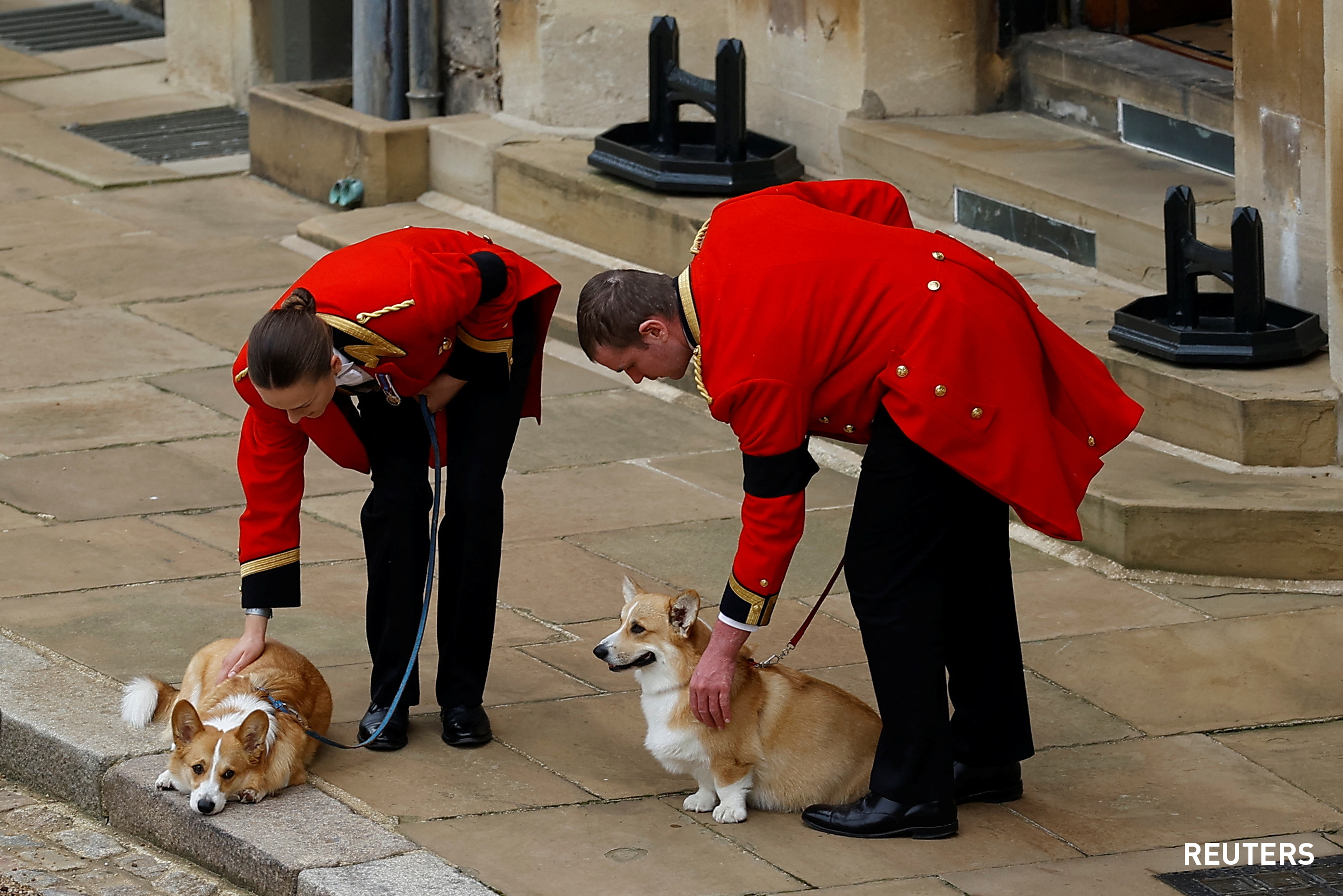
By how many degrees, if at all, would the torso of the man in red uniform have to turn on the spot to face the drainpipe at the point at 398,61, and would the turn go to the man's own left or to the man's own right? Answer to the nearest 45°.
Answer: approximately 90° to the man's own right

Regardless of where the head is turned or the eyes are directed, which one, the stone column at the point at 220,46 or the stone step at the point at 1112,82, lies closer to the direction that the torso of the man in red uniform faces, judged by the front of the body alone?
the stone column

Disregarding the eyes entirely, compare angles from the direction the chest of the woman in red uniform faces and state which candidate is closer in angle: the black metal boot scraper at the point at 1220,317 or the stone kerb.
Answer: the stone kerb

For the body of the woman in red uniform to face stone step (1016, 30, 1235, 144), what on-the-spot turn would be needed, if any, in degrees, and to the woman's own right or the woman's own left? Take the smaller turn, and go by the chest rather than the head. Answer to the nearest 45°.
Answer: approximately 180°

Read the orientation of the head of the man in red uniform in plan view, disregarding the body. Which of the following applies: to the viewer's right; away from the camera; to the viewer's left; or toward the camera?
to the viewer's left

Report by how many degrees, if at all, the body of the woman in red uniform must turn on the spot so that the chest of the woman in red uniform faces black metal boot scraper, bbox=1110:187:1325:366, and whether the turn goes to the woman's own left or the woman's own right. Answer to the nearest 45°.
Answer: approximately 180°

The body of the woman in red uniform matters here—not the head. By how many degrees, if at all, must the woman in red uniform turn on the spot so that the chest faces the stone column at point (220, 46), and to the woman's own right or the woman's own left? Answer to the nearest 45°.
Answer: approximately 135° to the woman's own right

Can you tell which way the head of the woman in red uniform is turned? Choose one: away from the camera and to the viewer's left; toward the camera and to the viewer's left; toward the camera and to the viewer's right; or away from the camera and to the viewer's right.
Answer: toward the camera and to the viewer's left

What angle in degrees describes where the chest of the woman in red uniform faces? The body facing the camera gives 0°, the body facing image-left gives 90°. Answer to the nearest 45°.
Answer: approximately 45°

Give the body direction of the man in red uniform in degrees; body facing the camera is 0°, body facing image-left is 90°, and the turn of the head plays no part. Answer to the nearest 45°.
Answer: approximately 90°

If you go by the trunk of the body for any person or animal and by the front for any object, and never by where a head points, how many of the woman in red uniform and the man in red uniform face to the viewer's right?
0

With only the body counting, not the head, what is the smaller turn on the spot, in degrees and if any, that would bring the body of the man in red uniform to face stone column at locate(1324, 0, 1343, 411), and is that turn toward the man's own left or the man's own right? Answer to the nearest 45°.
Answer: approximately 135° to the man's own right

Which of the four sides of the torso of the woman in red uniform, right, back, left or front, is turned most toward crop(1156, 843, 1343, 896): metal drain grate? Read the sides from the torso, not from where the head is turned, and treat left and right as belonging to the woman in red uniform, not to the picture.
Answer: left
